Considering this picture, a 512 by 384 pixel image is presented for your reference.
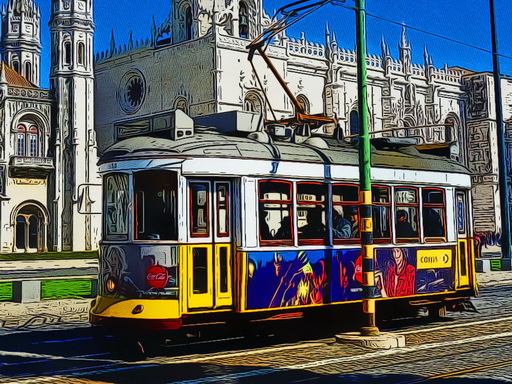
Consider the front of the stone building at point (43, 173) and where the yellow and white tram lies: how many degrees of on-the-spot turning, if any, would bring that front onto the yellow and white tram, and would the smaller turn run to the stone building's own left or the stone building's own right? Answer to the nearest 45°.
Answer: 0° — it already faces it

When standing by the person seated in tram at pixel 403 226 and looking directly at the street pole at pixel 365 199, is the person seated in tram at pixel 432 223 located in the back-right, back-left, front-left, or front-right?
back-left

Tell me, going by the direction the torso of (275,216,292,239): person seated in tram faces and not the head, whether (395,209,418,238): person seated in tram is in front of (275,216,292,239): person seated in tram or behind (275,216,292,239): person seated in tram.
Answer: behind

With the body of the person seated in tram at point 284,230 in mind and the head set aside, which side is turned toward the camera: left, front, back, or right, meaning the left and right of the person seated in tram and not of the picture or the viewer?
left

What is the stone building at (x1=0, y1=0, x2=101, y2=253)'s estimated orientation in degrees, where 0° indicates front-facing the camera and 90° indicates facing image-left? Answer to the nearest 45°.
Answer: approximately 0°

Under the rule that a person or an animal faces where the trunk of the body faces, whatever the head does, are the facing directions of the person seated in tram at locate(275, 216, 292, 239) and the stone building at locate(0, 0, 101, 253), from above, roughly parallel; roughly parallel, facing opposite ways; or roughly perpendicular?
roughly perpendicular
